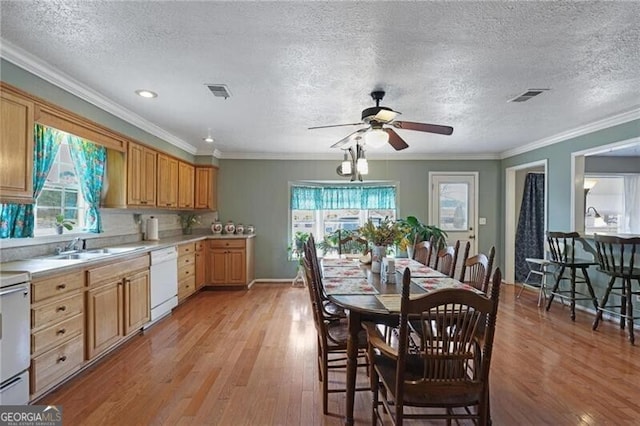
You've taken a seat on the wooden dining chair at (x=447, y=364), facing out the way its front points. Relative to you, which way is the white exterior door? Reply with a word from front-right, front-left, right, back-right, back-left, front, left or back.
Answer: front-right

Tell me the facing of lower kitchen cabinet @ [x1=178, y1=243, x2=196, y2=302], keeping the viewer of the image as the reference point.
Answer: facing the viewer and to the right of the viewer

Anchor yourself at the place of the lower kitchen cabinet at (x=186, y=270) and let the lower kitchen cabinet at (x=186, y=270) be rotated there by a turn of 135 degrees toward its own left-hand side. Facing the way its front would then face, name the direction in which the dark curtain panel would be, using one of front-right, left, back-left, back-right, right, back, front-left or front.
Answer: right

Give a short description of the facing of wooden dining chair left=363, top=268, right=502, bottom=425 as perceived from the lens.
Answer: facing away from the viewer and to the left of the viewer

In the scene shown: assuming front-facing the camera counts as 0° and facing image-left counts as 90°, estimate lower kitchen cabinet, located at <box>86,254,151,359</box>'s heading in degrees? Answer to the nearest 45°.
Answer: approximately 315°

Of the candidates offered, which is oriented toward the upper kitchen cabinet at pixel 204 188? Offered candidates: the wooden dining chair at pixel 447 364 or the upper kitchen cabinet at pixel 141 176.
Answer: the wooden dining chair

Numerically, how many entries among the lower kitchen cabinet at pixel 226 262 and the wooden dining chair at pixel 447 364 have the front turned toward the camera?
1

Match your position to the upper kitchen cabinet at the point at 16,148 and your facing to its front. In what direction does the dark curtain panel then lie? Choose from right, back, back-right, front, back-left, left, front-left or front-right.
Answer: front-left

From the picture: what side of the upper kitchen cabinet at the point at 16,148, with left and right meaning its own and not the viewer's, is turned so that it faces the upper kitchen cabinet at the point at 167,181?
left

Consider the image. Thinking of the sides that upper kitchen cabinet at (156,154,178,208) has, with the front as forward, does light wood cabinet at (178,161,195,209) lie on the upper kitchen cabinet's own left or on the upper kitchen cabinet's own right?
on the upper kitchen cabinet's own left

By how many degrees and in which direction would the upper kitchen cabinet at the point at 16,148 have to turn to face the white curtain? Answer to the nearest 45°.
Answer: approximately 45° to its left
